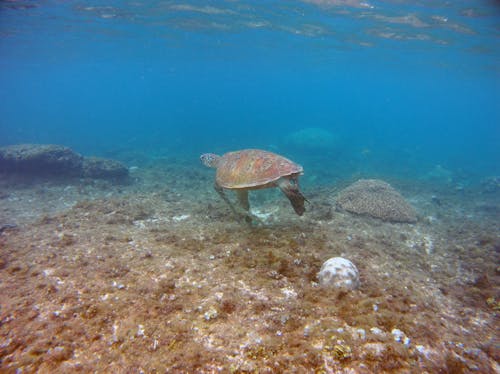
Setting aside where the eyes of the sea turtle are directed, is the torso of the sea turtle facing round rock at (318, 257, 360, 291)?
no

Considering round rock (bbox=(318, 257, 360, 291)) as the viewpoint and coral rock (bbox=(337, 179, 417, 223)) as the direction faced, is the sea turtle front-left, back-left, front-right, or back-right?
front-left
